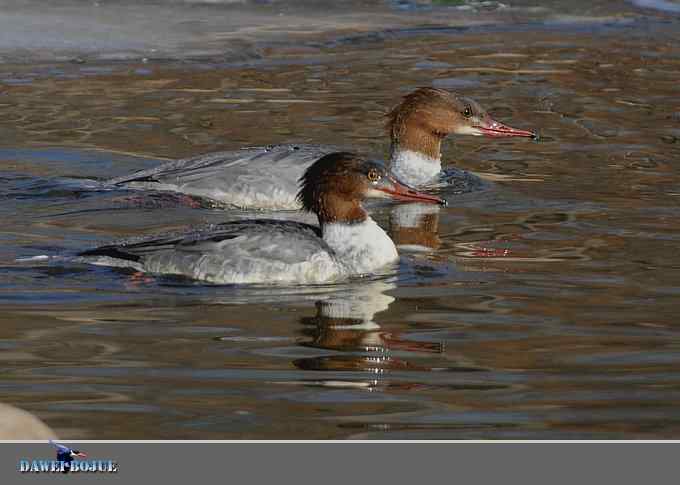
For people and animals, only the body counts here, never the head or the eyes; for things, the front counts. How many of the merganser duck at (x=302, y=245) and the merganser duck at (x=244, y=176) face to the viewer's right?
2

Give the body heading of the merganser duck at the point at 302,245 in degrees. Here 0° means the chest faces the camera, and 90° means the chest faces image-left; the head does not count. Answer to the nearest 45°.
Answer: approximately 270°

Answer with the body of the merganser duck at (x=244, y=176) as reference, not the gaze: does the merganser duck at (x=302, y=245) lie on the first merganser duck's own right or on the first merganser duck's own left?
on the first merganser duck's own right

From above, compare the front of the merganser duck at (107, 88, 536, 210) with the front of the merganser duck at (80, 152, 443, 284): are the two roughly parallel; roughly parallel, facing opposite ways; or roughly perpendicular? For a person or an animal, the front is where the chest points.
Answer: roughly parallel

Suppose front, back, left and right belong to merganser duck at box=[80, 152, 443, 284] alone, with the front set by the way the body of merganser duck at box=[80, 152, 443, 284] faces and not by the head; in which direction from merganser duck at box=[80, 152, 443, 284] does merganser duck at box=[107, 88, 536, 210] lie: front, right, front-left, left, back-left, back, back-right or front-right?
left

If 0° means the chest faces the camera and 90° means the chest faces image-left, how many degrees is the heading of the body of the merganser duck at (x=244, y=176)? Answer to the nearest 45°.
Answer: approximately 270°
